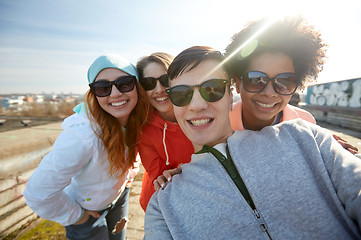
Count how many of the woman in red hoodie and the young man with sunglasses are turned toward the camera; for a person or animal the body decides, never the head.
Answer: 2

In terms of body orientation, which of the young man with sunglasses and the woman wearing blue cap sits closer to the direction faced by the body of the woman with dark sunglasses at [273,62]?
the young man with sunglasses

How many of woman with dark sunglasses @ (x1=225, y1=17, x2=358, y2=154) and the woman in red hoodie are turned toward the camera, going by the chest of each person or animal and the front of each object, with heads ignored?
2

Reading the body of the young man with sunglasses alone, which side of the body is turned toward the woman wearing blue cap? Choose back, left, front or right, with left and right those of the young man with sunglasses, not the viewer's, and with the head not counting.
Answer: right

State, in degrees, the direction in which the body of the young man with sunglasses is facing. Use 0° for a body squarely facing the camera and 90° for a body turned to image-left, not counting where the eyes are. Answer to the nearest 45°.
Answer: approximately 0°
